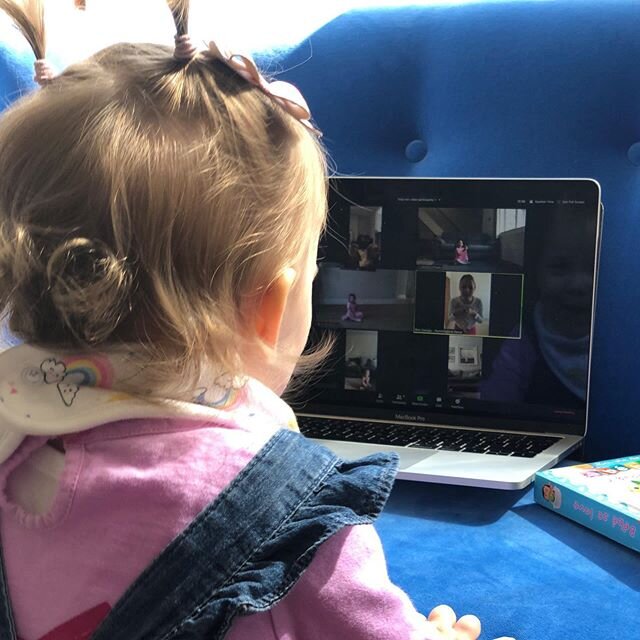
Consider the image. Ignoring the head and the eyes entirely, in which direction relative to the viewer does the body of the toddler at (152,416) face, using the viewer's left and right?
facing away from the viewer and to the right of the viewer

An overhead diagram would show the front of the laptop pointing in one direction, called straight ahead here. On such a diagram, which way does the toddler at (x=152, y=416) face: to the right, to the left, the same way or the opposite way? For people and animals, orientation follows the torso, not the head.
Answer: the opposite way

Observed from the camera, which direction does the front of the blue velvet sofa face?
facing the viewer

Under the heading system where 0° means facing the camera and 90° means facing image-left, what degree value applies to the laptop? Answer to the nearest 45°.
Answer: approximately 45°

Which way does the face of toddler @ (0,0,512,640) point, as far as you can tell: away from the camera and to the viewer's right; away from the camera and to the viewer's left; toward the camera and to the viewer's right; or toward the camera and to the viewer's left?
away from the camera and to the viewer's right
